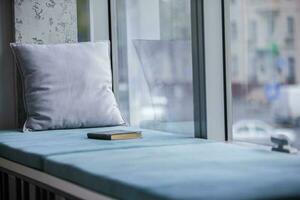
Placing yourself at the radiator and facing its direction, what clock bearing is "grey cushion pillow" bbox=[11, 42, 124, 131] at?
The grey cushion pillow is roughly at 5 o'clock from the radiator.

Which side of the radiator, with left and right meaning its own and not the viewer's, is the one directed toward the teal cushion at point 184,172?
left

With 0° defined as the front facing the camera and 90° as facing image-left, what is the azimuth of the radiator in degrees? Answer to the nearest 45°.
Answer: approximately 45°
